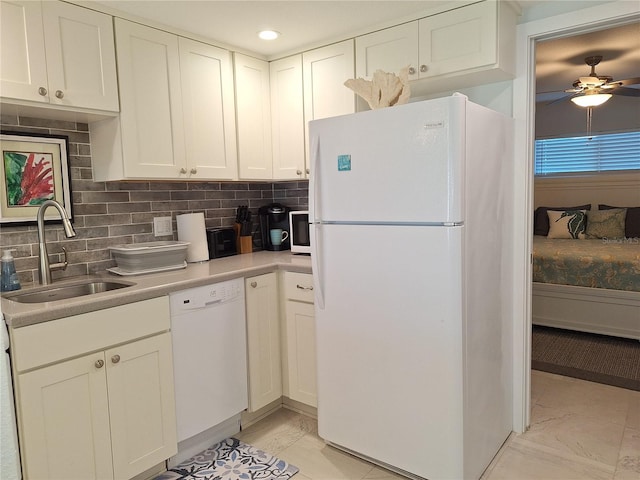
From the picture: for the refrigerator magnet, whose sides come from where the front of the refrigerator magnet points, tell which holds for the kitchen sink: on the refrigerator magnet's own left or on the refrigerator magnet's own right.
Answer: on the refrigerator magnet's own right

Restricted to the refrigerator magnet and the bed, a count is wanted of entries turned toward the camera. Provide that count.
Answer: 2

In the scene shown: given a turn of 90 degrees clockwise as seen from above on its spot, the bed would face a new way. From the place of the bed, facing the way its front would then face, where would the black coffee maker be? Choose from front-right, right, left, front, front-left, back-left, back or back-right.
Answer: front-left

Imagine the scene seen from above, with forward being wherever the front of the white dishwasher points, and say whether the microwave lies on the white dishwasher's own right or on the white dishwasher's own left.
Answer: on the white dishwasher's own left

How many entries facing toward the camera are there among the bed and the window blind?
2
